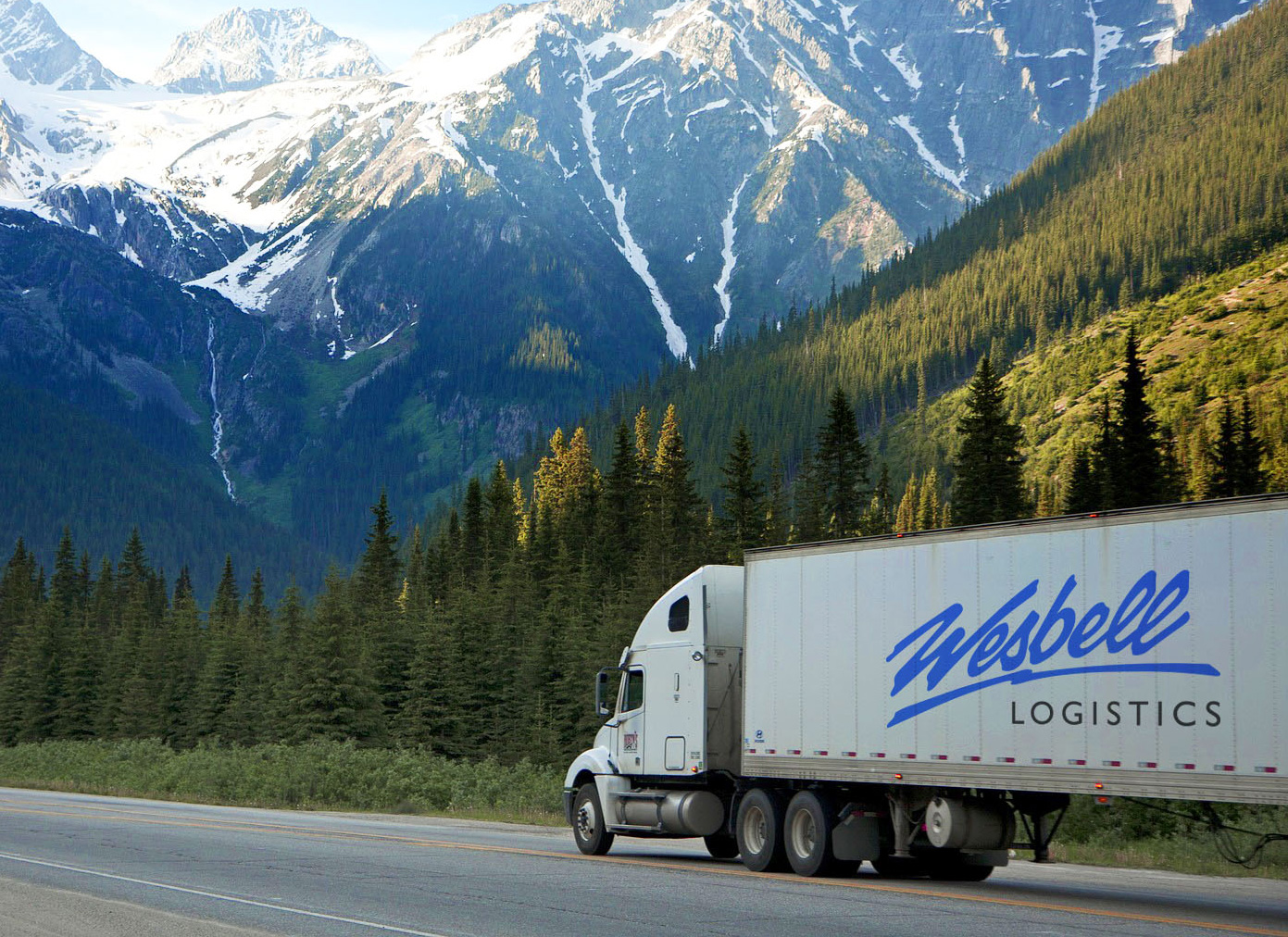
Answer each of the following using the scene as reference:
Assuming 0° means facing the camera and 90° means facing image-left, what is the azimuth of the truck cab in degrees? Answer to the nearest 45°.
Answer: approximately 135°

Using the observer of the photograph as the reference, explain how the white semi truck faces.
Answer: facing away from the viewer and to the left of the viewer
